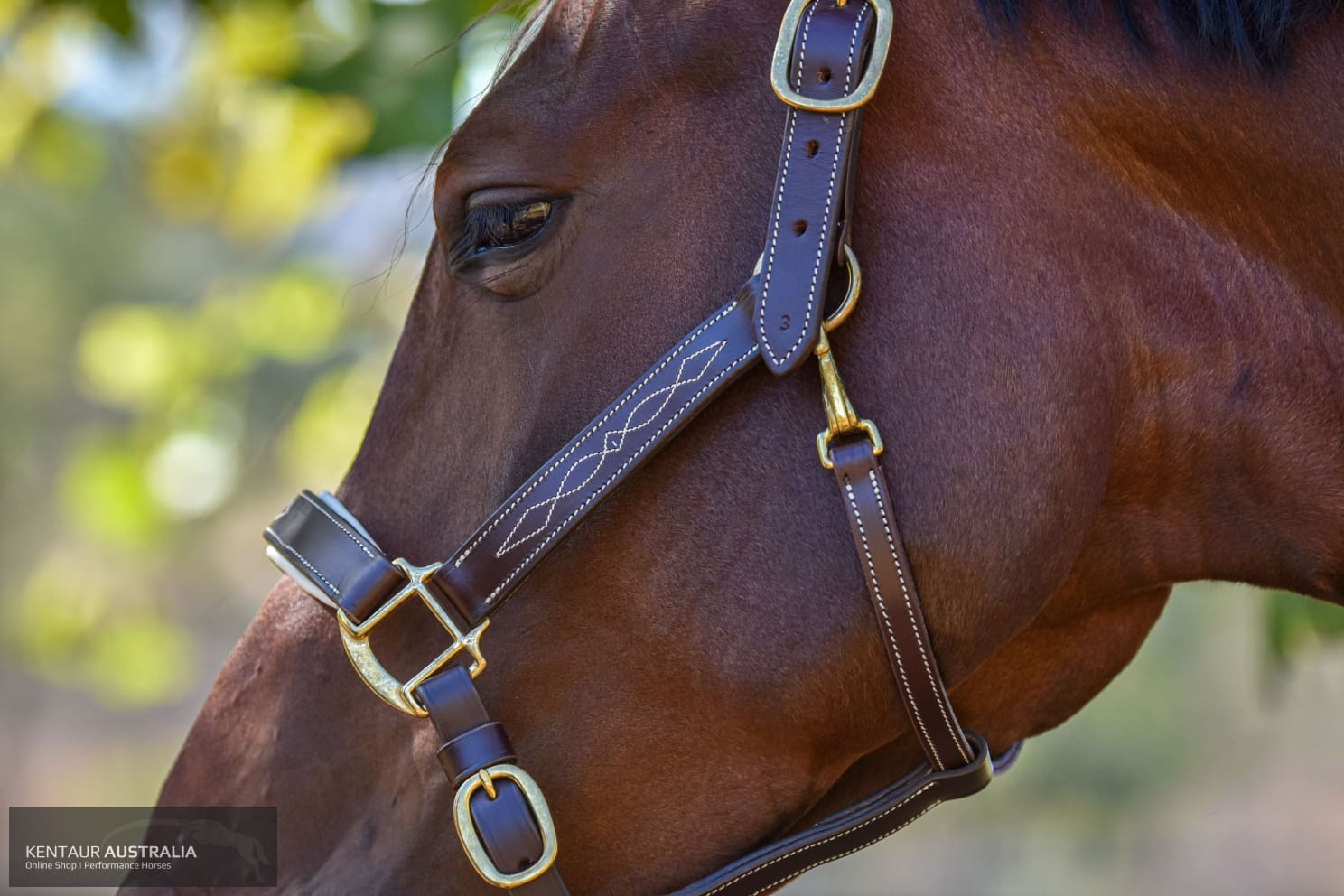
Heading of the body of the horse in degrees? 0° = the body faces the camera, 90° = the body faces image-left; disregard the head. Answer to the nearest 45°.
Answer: approximately 90°
